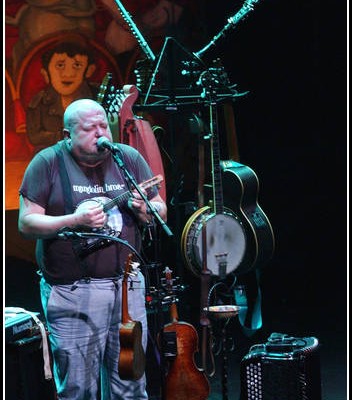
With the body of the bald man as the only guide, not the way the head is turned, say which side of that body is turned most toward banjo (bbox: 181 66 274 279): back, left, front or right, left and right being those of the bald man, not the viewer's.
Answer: left

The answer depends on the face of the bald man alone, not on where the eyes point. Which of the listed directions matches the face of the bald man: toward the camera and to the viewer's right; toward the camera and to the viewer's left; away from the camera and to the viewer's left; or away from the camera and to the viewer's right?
toward the camera and to the viewer's right

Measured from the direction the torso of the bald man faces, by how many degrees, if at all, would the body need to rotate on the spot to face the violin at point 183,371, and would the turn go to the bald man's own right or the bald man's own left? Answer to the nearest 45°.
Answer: approximately 90° to the bald man's own left

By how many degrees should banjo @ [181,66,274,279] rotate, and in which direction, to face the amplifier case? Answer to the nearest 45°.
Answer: approximately 90° to its right

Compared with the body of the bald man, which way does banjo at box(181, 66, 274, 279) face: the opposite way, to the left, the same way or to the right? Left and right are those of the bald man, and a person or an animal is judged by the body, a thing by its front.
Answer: the same way

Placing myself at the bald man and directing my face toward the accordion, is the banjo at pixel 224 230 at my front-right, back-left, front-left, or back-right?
front-left
